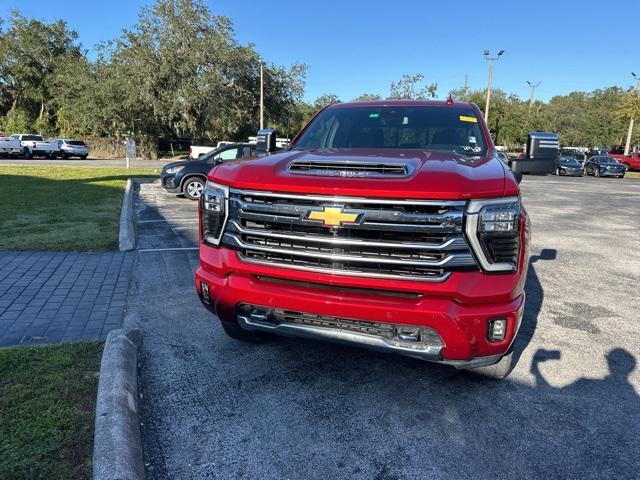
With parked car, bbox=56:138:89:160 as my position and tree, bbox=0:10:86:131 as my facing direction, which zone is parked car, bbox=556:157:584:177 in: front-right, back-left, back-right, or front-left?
back-right

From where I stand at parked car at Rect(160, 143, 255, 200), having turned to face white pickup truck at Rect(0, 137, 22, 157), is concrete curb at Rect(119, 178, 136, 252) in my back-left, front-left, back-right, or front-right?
back-left

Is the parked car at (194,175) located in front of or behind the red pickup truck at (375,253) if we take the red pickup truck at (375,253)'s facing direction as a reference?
behind

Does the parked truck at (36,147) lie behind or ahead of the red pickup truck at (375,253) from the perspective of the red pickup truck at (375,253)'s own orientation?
behind

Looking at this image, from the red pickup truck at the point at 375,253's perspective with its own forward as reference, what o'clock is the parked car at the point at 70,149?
The parked car is roughly at 5 o'clock from the red pickup truck.

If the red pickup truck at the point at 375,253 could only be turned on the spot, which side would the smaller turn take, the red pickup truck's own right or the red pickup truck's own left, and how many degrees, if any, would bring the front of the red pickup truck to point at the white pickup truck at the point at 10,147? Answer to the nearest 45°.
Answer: approximately 135° to the red pickup truck's own right

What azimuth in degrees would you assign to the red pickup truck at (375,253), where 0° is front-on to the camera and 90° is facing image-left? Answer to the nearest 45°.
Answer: approximately 0°

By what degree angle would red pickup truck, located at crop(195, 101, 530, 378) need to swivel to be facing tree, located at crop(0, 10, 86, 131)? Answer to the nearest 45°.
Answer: approximately 135° to its right

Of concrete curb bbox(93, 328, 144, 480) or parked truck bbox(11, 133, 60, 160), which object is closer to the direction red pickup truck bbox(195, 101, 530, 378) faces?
the concrete curb
